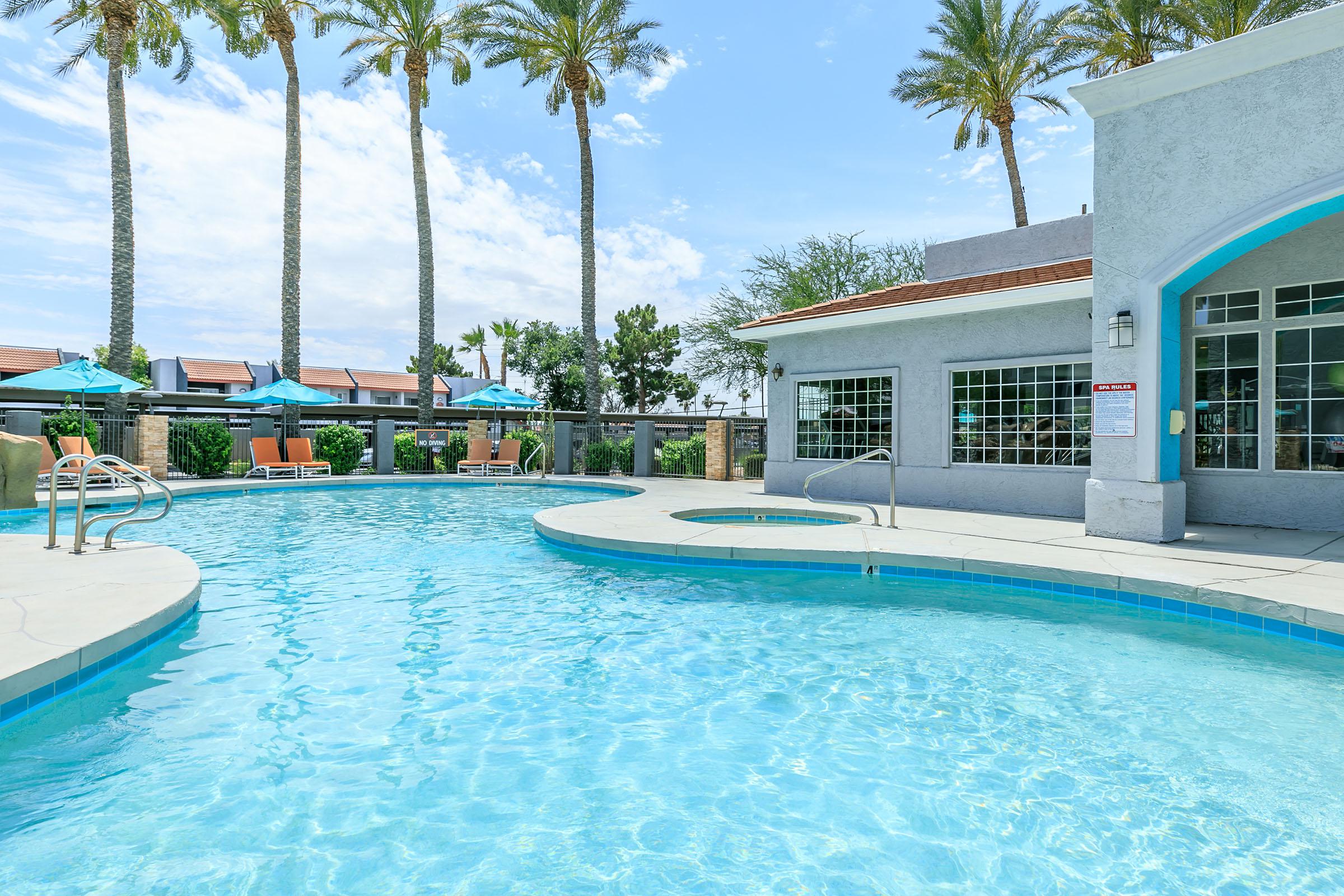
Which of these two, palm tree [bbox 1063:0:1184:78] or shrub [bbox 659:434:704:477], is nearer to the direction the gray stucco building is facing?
the shrub

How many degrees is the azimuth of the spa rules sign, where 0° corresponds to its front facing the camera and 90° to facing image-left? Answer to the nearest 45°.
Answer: approximately 0°

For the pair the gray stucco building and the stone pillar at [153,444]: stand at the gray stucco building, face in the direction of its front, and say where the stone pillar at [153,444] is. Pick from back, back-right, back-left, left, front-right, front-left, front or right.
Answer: front-right

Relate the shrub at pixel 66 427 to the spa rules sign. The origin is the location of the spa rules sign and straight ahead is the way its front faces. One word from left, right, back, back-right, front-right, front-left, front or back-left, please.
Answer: right

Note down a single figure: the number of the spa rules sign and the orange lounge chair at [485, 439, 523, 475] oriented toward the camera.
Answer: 2

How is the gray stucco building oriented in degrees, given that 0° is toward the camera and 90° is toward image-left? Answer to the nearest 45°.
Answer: approximately 45°

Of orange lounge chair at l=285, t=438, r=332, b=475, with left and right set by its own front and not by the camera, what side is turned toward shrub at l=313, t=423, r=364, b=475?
left

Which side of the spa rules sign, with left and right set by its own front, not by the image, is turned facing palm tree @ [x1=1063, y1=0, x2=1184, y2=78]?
back
